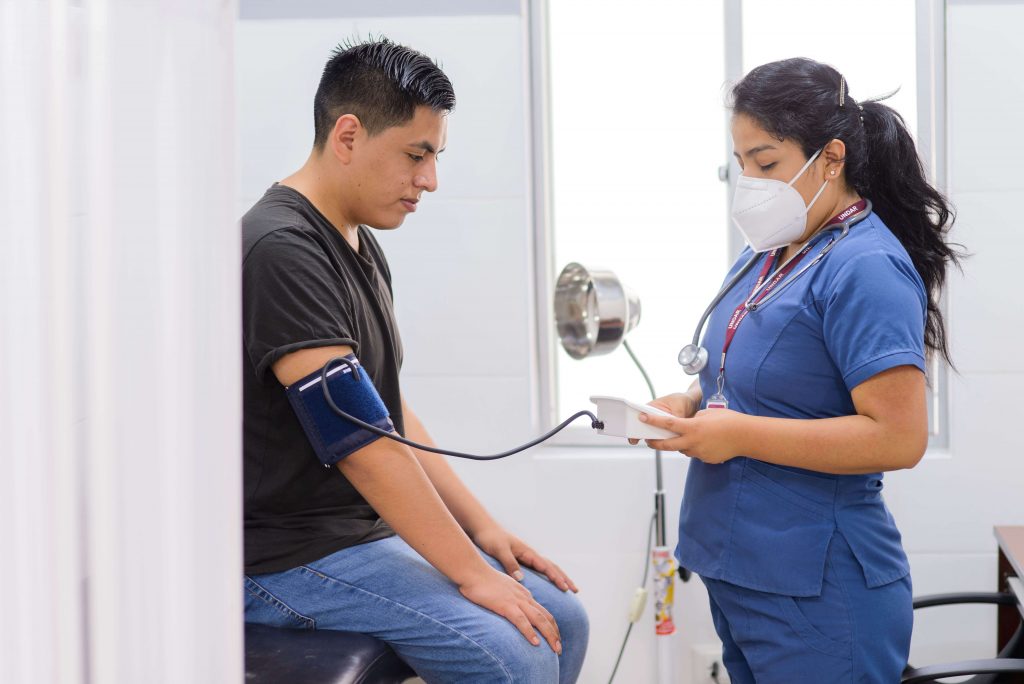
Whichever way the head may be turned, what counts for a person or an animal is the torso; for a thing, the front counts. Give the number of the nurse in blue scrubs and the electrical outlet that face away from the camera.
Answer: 0

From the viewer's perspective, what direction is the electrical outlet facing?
toward the camera

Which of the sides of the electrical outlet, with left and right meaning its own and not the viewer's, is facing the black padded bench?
front

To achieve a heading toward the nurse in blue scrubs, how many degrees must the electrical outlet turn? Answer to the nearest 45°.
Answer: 0° — it already faces them

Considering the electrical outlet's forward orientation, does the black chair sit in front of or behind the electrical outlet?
in front

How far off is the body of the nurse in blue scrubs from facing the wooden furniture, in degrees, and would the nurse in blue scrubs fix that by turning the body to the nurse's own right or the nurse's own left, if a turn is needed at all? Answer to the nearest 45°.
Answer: approximately 180°

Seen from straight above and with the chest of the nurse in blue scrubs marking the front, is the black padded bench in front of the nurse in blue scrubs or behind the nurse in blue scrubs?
in front

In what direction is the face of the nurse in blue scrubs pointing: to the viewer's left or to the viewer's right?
to the viewer's left

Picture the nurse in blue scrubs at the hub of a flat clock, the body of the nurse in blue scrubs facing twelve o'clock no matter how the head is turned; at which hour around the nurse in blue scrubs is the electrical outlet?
The electrical outlet is roughly at 4 o'clock from the nurse in blue scrubs.

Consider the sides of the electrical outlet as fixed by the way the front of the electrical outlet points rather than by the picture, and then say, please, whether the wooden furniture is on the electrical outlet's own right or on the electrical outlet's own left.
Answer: on the electrical outlet's own left
